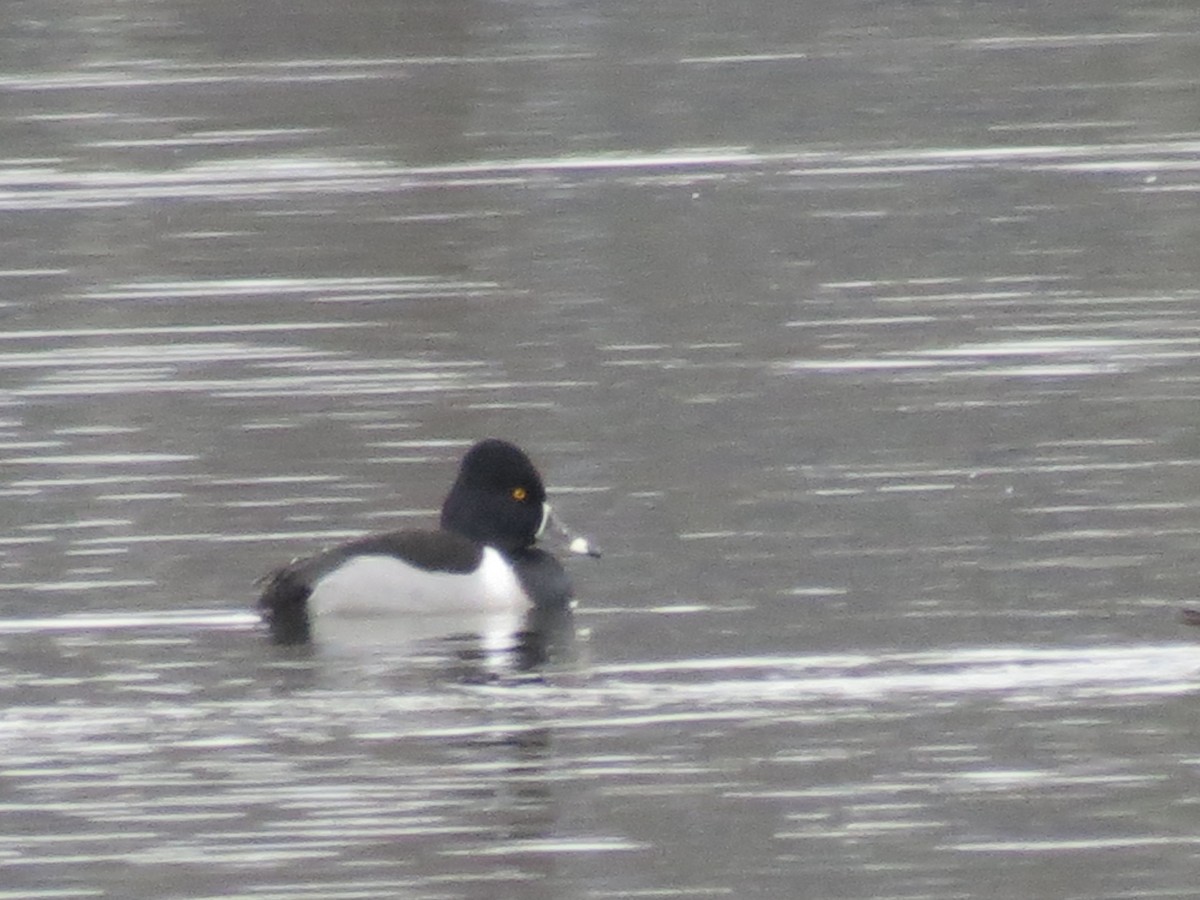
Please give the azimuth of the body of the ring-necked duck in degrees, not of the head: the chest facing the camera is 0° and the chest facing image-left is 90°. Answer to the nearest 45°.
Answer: approximately 270°
